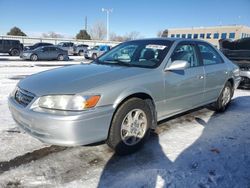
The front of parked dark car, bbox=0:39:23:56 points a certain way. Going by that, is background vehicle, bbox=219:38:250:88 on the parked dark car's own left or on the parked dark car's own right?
on the parked dark car's own left

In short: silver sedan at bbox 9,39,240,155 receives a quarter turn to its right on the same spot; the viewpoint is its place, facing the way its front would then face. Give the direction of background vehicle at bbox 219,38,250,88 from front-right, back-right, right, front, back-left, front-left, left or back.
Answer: right

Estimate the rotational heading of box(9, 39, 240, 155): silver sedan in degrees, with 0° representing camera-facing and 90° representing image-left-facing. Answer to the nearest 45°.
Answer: approximately 45°

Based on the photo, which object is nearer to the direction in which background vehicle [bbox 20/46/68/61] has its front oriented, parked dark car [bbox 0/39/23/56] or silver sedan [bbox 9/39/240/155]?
the parked dark car

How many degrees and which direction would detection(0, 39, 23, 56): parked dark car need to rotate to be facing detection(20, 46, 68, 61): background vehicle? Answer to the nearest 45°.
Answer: approximately 135° to its left

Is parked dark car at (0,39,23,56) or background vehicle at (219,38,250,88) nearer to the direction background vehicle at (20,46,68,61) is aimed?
the parked dark car

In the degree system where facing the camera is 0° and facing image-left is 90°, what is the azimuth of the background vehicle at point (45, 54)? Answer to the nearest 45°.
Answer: approximately 90°

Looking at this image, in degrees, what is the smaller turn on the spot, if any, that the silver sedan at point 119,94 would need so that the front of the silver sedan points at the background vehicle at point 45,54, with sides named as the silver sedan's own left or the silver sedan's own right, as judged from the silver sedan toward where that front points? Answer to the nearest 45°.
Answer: approximately 135° to the silver sedan's own right

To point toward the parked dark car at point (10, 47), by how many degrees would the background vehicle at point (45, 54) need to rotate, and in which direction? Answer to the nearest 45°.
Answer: approximately 45° to its right
